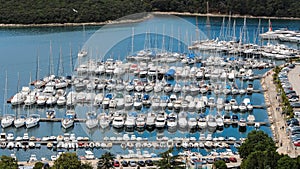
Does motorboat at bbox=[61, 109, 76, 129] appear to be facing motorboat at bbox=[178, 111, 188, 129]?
no

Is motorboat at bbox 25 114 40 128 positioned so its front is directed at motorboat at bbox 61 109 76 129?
no

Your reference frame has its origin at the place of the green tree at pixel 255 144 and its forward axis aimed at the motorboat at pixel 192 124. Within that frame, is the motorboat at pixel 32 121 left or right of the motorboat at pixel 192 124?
left

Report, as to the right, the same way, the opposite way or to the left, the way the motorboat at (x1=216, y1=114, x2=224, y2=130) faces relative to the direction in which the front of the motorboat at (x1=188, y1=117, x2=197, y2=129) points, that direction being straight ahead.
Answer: the same way
